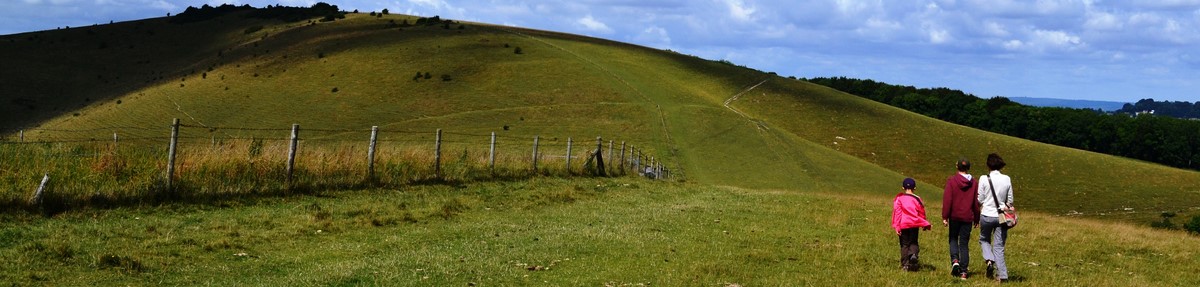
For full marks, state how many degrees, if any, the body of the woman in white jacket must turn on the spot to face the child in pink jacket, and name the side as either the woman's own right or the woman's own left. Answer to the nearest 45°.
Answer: approximately 90° to the woman's own left

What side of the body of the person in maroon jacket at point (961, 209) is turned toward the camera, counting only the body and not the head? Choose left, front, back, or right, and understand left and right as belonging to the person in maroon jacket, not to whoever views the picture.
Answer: back

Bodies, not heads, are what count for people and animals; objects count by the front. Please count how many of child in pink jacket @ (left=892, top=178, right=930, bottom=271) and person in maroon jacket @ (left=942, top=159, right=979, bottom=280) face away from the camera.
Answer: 2

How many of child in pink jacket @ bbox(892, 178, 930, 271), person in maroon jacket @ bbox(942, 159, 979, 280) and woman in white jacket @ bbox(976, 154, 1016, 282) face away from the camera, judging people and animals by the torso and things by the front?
3

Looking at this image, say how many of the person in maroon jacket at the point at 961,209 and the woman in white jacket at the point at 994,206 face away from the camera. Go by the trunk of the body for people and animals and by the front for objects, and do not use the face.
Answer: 2

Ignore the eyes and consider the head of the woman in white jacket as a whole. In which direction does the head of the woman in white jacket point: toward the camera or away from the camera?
away from the camera

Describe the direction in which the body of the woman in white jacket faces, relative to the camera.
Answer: away from the camera

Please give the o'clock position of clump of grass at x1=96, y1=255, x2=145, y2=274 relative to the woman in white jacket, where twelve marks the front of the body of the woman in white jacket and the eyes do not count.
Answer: The clump of grass is roughly at 8 o'clock from the woman in white jacket.

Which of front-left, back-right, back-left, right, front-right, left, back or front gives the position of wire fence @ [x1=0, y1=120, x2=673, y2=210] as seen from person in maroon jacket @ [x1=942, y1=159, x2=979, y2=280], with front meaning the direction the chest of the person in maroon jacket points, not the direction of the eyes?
left

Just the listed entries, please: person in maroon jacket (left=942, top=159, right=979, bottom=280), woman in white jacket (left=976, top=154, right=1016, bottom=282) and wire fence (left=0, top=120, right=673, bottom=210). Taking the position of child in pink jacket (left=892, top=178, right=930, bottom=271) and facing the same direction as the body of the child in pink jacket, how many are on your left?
1

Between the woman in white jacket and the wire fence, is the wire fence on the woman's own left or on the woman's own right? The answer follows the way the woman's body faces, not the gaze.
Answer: on the woman's own left

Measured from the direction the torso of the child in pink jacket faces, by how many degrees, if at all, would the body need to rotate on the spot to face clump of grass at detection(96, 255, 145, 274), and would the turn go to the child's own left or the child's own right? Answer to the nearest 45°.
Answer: approximately 135° to the child's own left

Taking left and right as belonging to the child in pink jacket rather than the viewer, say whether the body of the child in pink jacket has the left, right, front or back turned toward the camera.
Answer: back
